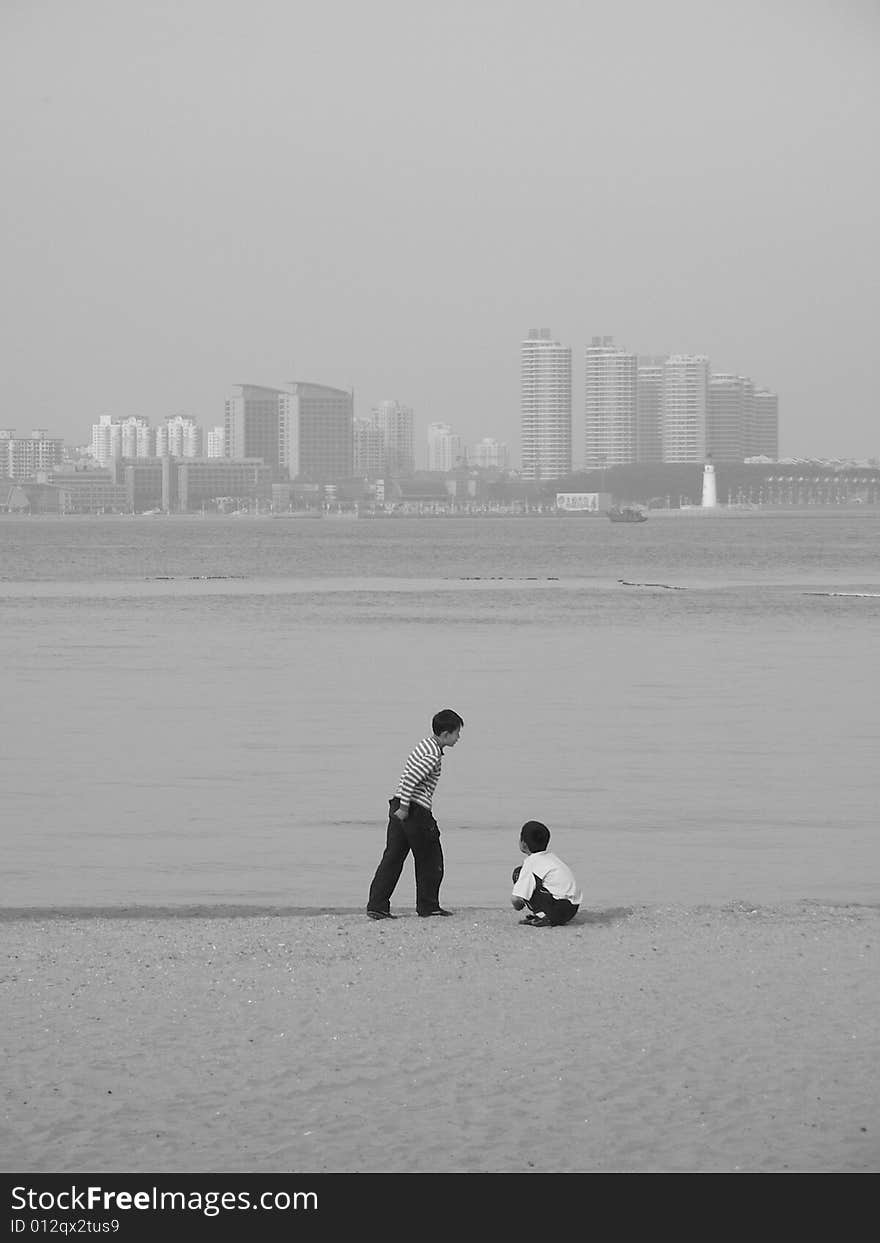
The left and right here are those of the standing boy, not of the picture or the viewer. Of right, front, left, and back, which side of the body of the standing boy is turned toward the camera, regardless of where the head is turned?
right

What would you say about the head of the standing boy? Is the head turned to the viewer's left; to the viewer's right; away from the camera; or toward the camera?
to the viewer's right
